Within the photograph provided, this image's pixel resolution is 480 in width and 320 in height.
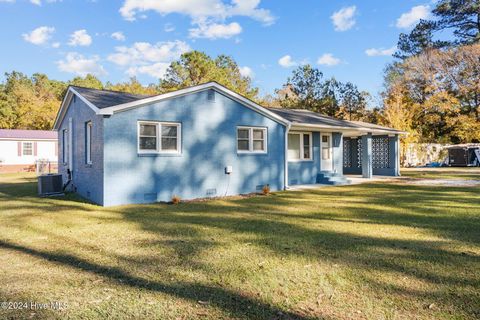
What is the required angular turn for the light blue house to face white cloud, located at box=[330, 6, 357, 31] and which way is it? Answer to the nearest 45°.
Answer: approximately 90° to its left

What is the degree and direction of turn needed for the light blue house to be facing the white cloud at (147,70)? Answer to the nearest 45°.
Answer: approximately 135° to its left

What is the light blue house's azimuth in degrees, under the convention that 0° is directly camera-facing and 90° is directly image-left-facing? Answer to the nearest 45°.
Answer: approximately 315°

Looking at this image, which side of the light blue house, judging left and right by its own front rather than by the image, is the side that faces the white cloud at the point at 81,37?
back

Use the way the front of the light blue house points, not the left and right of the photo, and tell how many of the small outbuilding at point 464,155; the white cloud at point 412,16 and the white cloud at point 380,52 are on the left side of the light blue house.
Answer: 3

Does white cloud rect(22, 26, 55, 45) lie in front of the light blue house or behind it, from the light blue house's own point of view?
behind

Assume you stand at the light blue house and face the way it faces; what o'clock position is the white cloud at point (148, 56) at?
The white cloud is roughly at 7 o'clock from the light blue house.

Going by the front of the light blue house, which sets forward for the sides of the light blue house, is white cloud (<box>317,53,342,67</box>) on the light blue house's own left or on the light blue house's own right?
on the light blue house's own left

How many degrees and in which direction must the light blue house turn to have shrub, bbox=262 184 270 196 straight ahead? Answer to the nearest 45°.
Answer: approximately 45° to its left

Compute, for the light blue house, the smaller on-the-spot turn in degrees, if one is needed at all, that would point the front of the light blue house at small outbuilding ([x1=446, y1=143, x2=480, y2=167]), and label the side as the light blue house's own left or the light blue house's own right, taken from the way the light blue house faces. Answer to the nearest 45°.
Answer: approximately 90° to the light blue house's own left

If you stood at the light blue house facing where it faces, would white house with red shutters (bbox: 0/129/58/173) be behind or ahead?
behind
